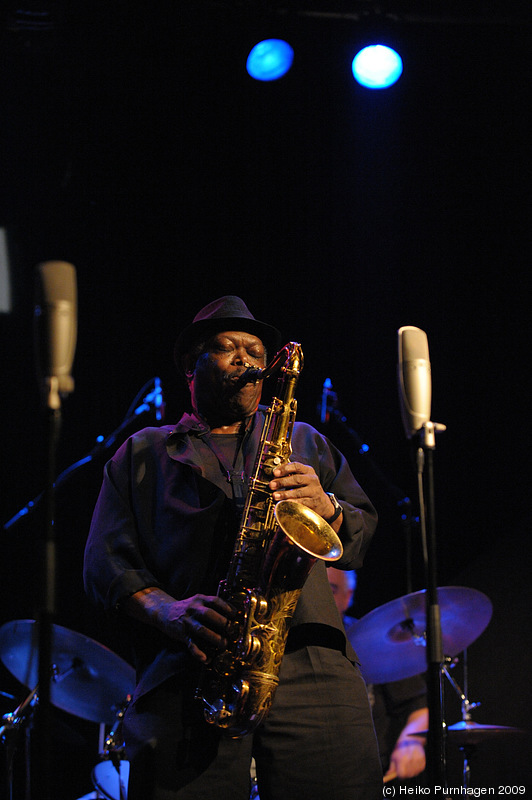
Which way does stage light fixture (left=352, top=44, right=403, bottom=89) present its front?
toward the camera

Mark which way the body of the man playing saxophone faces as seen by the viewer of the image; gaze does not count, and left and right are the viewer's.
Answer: facing the viewer

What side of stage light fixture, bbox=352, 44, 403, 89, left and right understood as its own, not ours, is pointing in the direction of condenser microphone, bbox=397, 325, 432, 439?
front

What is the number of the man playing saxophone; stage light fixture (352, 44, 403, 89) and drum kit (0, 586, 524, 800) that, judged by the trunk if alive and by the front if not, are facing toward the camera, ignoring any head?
3

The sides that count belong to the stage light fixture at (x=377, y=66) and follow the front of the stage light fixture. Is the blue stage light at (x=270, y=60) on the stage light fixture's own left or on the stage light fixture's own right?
on the stage light fixture's own right

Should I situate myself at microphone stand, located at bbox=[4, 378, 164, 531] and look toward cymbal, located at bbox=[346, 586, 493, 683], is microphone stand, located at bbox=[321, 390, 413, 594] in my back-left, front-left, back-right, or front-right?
front-left

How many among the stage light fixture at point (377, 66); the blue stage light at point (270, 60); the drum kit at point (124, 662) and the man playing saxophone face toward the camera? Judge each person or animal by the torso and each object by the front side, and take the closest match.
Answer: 4

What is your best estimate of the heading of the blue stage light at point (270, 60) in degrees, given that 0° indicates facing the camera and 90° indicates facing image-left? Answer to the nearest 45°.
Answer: approximately 0°

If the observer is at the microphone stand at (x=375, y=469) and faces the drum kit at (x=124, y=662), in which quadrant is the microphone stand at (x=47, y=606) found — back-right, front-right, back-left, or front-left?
front-left

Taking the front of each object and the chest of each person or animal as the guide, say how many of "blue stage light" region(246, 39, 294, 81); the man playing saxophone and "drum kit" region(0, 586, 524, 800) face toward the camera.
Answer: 3

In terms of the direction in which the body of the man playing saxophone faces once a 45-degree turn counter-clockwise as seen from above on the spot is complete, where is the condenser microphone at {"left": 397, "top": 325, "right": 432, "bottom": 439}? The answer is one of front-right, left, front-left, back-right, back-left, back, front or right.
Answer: front
